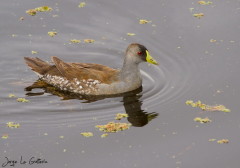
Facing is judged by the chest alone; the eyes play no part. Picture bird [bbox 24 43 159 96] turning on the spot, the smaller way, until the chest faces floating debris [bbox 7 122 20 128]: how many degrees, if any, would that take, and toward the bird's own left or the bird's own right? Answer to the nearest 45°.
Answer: approximately 135° to the bird's own right

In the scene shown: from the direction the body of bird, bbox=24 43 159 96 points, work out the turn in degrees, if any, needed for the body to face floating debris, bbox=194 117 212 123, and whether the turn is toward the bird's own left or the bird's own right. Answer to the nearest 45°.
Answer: approximately 45° to the bird's own right

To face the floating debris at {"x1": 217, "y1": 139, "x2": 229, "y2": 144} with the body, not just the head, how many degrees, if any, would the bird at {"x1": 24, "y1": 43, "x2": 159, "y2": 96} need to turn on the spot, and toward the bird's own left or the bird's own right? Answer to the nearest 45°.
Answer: approximately 45° to the bird's own right

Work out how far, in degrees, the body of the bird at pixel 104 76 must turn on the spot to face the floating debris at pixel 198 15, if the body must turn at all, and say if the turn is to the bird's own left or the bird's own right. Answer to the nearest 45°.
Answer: approximately 45° to the bird's own left

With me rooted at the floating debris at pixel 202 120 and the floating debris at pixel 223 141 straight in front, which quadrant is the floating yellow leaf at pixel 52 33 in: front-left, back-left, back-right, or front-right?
back-right

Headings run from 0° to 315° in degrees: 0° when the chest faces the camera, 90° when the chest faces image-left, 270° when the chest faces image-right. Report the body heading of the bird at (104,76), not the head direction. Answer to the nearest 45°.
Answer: approximately 270°

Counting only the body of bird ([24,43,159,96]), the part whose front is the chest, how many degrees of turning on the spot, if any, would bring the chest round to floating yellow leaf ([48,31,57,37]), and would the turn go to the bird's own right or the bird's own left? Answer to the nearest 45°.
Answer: approximately 135° to the bird's own left
